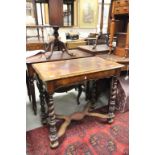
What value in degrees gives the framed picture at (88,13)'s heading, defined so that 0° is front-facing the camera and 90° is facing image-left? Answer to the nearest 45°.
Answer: approximately 0°

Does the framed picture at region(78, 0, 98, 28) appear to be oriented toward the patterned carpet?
yes
